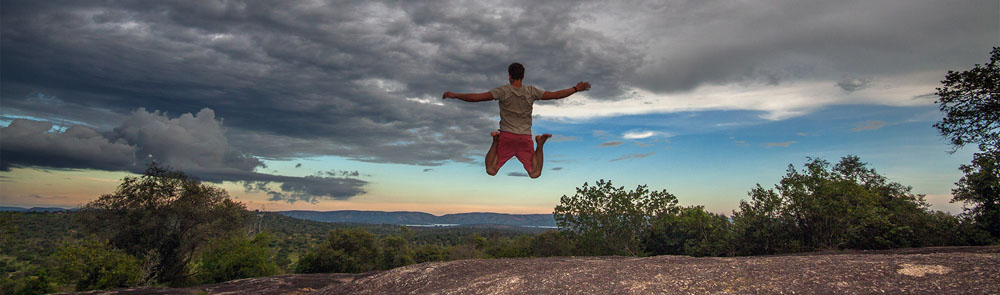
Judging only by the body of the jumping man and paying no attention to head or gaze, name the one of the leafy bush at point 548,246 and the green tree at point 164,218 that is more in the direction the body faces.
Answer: the leafy bush

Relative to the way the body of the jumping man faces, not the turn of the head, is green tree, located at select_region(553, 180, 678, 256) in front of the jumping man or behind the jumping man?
in front

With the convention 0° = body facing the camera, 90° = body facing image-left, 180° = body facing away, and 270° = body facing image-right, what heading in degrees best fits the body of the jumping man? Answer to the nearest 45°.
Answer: approximately 180°

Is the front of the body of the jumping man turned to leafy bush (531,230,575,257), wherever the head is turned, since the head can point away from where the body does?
yes

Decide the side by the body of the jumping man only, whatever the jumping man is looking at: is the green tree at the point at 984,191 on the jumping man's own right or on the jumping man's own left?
on the jumping man's own right

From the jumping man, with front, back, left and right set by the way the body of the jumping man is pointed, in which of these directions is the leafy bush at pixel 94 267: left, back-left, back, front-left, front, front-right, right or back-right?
front-left

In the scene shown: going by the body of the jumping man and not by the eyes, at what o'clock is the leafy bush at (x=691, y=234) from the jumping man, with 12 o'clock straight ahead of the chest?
The leafy bush is roughly at 1 o'clock from the jumping man.
